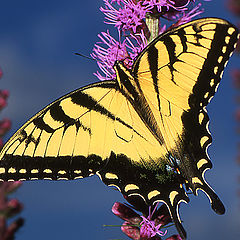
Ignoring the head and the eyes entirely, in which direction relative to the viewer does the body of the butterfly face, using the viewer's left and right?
facing away from the viewer and to the left of the viewer
